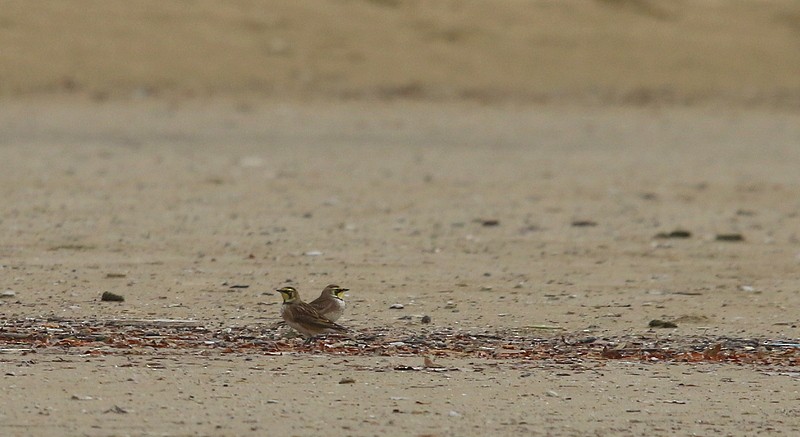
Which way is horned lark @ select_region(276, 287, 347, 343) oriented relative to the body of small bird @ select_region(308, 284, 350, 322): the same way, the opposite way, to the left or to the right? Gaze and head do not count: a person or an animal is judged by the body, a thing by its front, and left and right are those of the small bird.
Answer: the opposite way

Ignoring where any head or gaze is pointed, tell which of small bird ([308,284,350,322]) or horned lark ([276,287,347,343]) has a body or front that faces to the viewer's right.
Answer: the small bird

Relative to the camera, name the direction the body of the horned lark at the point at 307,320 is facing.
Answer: to the viewer's left

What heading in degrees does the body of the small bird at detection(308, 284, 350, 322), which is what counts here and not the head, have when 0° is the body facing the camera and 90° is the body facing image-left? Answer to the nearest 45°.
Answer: approximately 270°

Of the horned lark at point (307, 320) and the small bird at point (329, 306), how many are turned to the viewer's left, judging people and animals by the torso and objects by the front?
1
